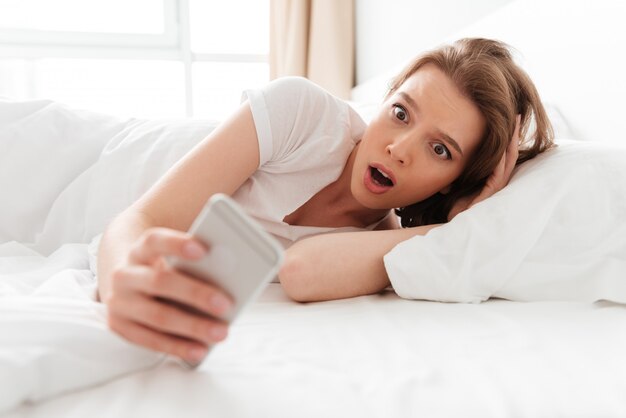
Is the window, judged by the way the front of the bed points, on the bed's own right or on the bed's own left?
on the bed's own right

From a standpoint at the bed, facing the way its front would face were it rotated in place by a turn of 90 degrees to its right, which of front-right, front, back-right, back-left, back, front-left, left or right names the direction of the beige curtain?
front

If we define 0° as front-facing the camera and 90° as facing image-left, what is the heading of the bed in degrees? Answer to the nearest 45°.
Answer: approximately 90°
